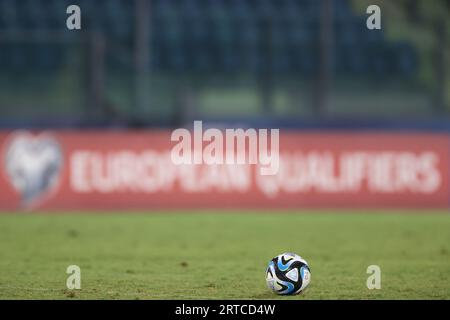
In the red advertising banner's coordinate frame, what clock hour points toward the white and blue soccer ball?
The white and blue soccer ball is roughly at 12 o'clock from the red advertising banner.

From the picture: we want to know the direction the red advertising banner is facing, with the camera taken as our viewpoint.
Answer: facing the viewer
